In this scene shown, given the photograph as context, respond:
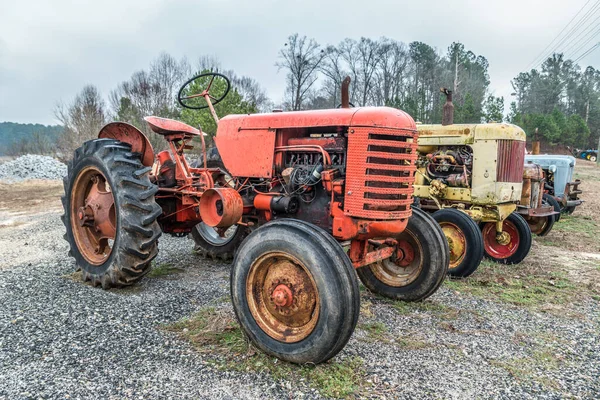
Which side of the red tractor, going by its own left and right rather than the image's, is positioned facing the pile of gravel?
back

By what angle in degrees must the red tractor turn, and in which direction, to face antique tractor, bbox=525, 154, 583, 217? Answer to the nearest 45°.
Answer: approximately 90° to its left

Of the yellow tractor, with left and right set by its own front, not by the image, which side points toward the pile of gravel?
back

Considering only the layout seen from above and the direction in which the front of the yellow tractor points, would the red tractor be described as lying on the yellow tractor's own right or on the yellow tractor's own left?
on the yellow tractor's own right

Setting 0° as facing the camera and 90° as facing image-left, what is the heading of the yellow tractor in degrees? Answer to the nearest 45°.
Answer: approximately 315°

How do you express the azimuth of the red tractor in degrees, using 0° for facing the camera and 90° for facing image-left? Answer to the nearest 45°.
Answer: approximately 315°

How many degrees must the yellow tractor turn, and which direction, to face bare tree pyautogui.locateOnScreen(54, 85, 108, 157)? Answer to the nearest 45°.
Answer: approximately 180°
